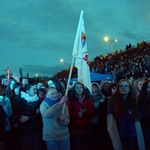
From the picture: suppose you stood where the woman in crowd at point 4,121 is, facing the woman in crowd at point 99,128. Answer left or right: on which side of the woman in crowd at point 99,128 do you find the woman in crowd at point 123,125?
right

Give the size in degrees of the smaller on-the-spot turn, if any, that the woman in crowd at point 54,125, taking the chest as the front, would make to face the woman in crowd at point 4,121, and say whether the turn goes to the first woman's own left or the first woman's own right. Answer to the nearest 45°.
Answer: approximately 135° to the first woman's own right

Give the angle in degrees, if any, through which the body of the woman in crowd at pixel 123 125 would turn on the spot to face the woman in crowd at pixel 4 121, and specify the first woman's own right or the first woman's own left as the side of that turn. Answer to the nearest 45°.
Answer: approximately 90° to the first woman's own right

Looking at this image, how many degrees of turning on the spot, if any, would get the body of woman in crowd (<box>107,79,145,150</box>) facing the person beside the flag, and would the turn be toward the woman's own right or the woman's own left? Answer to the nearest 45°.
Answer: approximately 135° to the woman's own right

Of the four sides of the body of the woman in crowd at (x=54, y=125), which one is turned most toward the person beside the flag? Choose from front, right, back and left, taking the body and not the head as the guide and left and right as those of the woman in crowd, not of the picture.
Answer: left

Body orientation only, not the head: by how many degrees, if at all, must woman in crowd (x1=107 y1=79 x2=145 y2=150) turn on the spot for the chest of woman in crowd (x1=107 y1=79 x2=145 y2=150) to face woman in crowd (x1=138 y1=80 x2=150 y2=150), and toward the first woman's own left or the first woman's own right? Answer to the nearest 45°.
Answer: approximately 135° to the first woman's own left

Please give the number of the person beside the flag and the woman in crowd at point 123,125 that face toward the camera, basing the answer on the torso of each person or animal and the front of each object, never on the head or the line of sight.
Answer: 2

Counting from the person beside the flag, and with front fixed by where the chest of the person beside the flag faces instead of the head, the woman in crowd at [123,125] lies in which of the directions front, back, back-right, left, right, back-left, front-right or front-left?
front-left

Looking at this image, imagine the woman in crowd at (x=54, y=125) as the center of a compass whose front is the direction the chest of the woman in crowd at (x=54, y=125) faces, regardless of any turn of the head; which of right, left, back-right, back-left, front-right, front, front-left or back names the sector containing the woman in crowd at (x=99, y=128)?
left

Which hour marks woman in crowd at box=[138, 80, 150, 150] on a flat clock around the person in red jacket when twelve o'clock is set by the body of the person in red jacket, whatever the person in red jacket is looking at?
The woman in crowd is roughly at 10 o'clock from the person in red jacket.

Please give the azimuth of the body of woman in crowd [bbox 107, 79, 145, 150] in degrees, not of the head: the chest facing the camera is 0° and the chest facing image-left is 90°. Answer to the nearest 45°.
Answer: approximately 0°

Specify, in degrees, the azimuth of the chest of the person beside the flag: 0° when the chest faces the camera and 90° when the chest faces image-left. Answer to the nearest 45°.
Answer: approximately 0°

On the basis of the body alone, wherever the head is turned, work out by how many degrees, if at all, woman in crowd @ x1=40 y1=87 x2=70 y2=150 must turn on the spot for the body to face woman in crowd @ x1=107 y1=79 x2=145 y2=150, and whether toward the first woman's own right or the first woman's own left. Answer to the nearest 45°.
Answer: approximately 45° to the first woman's own left

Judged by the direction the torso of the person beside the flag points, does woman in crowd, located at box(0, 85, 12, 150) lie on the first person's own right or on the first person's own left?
on the first person's own right
